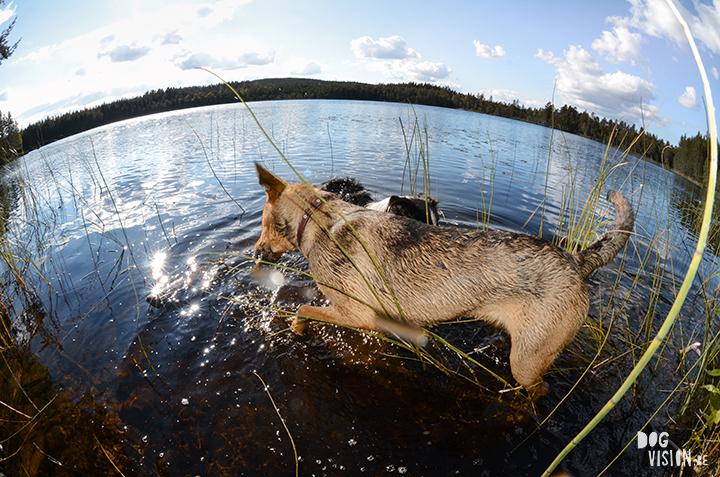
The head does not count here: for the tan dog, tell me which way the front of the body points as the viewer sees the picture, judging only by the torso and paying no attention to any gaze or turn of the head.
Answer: to the viewer's left
